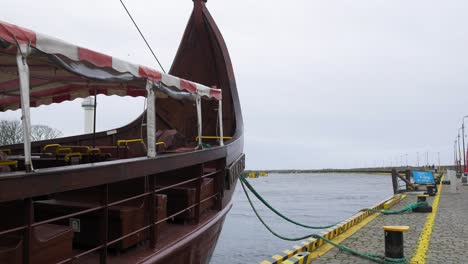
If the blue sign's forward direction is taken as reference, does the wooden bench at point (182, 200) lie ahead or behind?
ahead

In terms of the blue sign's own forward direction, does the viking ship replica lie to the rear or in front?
in front

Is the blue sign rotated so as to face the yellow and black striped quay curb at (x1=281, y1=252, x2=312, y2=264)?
yes

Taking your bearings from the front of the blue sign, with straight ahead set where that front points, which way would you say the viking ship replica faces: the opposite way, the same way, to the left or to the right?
the opposite way

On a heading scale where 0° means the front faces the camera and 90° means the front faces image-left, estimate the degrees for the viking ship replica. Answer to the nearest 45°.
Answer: approximately 225°

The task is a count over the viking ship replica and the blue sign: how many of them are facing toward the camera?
1

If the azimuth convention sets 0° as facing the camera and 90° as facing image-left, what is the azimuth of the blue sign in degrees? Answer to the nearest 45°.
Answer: approximately 0°

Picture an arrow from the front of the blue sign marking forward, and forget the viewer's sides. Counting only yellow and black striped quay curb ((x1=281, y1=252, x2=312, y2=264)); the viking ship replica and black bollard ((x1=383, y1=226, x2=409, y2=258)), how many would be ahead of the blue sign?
3

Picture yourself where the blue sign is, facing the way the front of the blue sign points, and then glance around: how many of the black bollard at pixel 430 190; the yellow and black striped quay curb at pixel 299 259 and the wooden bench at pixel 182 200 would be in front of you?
3
